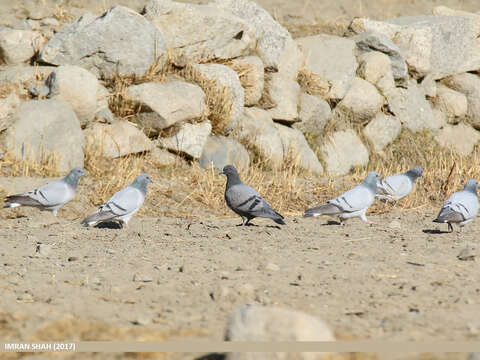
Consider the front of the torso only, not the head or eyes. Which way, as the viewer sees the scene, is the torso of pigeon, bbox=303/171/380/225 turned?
to the viewer's right

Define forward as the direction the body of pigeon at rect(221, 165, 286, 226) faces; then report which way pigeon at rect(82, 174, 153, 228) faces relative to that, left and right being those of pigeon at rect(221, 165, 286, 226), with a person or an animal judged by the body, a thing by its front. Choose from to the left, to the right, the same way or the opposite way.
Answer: the opposite way

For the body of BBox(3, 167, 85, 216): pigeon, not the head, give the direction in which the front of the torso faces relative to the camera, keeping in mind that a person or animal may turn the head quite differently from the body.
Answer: to the viewer's right

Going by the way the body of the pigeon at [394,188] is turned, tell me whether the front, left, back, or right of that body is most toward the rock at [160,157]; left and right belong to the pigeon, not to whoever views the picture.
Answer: back

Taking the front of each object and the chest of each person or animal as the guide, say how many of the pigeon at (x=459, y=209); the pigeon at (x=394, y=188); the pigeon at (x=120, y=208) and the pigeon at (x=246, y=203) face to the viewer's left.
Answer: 1

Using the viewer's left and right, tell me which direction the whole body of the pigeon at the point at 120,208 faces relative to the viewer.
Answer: facing to the right of the viewer

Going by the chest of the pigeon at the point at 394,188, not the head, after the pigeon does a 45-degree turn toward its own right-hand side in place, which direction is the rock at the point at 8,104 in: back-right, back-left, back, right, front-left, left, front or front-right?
back-right

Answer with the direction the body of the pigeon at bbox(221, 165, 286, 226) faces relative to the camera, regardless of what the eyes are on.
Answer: to the viewer's left

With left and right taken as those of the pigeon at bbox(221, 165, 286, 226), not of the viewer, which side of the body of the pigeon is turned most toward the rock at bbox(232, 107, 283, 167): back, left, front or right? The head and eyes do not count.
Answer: right

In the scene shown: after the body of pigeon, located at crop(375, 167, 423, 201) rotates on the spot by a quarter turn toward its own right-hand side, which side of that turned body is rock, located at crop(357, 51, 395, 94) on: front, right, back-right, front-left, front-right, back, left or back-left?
back

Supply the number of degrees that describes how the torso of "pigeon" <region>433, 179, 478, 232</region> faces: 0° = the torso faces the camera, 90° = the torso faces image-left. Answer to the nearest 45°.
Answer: approximately 225°

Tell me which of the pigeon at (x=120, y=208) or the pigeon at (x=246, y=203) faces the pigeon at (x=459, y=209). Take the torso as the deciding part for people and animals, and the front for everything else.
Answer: the pigeon at (x=120, y=208)

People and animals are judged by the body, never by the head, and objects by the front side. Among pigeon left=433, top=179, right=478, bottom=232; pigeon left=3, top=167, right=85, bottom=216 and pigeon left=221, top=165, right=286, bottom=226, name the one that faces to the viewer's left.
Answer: pigeon left=221, top=165, right=286, bottom=226

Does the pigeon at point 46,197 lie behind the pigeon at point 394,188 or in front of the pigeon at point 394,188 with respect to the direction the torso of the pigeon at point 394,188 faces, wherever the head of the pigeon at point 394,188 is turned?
behind

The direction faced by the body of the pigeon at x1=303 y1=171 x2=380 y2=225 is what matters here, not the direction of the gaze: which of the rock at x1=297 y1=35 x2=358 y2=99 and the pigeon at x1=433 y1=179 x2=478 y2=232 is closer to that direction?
the pigeon

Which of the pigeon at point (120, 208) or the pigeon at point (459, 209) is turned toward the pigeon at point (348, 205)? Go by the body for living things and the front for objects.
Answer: the pigeon at point (120, 208)

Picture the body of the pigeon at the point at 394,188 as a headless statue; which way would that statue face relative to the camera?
to the viewer's right

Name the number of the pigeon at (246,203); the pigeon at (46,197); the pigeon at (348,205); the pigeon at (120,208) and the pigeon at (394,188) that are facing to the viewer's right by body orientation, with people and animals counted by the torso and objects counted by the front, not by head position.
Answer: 4
